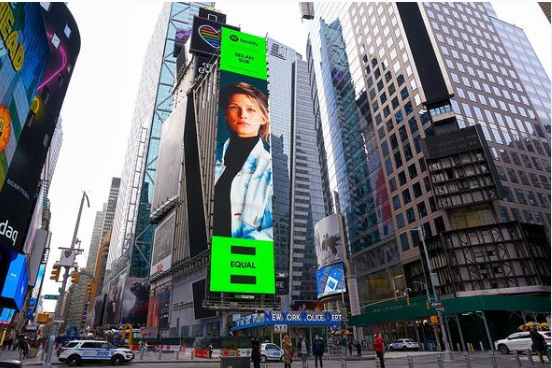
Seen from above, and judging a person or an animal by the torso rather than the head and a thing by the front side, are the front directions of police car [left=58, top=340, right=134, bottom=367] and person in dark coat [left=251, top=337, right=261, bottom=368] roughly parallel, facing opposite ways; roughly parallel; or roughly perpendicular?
roughly perpendicular

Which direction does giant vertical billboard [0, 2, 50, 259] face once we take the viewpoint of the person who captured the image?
facing the viewer and to the right of the viewer

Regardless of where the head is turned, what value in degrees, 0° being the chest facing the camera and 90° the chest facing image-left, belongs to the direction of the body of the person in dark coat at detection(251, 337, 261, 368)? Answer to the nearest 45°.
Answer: approximately 180°

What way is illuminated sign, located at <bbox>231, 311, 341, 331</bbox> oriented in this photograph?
toward the camera

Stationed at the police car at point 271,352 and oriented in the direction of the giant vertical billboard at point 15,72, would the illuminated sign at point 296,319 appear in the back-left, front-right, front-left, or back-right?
back-right

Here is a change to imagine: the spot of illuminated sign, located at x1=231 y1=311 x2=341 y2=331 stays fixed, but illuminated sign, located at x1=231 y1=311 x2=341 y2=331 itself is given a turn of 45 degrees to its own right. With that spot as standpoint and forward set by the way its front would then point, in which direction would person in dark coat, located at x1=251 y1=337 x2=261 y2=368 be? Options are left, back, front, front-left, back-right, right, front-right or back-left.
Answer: front-left

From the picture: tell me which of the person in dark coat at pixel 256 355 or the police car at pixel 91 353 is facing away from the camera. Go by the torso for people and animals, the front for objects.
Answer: the person in dark coat

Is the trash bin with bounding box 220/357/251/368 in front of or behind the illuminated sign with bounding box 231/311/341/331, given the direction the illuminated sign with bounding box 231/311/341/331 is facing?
in front
